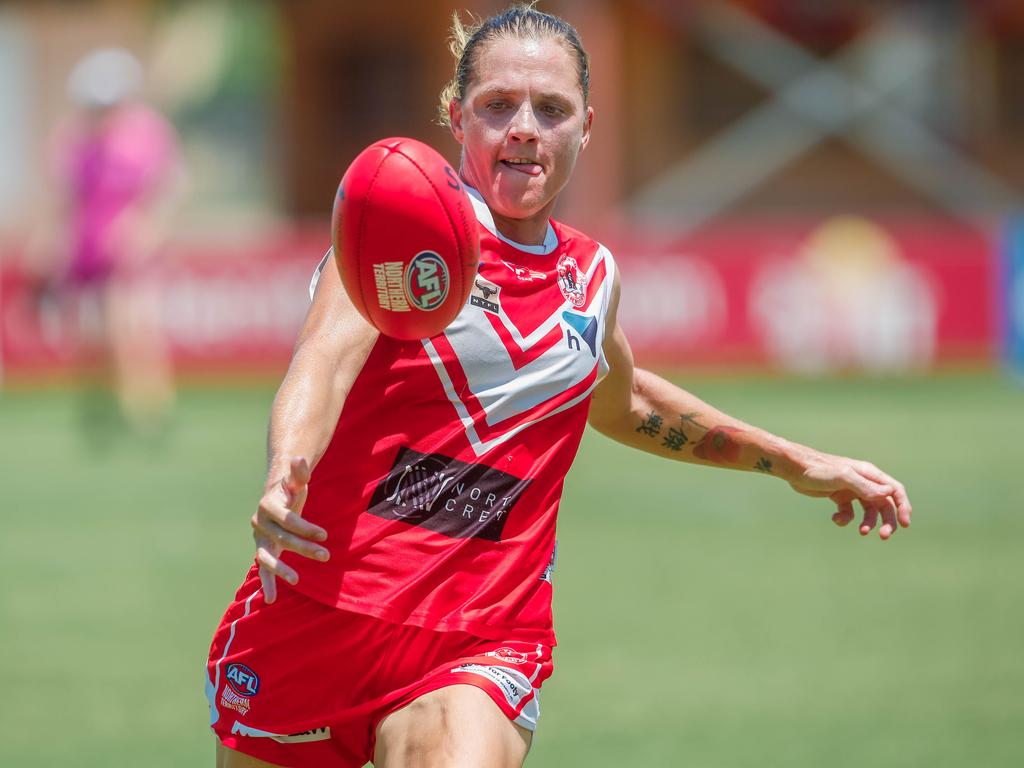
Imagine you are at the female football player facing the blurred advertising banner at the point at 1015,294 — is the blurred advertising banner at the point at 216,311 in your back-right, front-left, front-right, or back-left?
front-left

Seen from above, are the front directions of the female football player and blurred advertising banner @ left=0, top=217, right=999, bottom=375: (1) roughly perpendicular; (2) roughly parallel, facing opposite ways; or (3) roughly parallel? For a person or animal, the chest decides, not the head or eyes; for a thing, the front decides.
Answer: roughly parallel

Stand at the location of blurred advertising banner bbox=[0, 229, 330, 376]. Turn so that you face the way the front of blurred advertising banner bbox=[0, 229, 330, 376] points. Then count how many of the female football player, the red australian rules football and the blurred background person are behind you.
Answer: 0

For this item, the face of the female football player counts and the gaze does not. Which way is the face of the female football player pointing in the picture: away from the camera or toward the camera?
toward the camera

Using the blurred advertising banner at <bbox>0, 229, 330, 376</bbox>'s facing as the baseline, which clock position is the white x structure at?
The white x structure is roughly at 8 o'clock from the blurred advertising banner.

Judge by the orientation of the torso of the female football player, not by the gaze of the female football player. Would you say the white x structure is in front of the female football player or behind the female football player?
behind

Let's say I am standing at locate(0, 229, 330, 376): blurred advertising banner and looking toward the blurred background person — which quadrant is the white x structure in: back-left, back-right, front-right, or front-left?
back-left

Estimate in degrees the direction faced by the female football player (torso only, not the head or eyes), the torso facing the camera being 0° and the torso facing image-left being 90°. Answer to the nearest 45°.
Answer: approximately 0°

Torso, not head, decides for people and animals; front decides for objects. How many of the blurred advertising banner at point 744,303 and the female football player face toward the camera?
2

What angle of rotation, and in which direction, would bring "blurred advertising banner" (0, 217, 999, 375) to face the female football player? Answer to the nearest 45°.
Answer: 0° — it already faces them

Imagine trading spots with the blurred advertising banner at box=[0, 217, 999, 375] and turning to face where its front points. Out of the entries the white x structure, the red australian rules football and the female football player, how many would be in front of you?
2

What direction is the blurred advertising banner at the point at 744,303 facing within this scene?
toward the camera

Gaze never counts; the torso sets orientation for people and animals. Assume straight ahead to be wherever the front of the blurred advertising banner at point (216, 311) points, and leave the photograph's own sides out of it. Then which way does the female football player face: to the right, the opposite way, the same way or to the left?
the same way

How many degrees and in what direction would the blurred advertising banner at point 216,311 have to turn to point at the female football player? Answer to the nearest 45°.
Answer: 0° — it already faces them

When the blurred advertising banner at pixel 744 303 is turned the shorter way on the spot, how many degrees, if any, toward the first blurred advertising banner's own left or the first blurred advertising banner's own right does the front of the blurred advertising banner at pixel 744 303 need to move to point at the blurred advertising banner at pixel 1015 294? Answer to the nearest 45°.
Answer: approximately 90° to the first blurred advertising banner's own left

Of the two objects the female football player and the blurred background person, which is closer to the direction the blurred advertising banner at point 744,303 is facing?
the female football player
